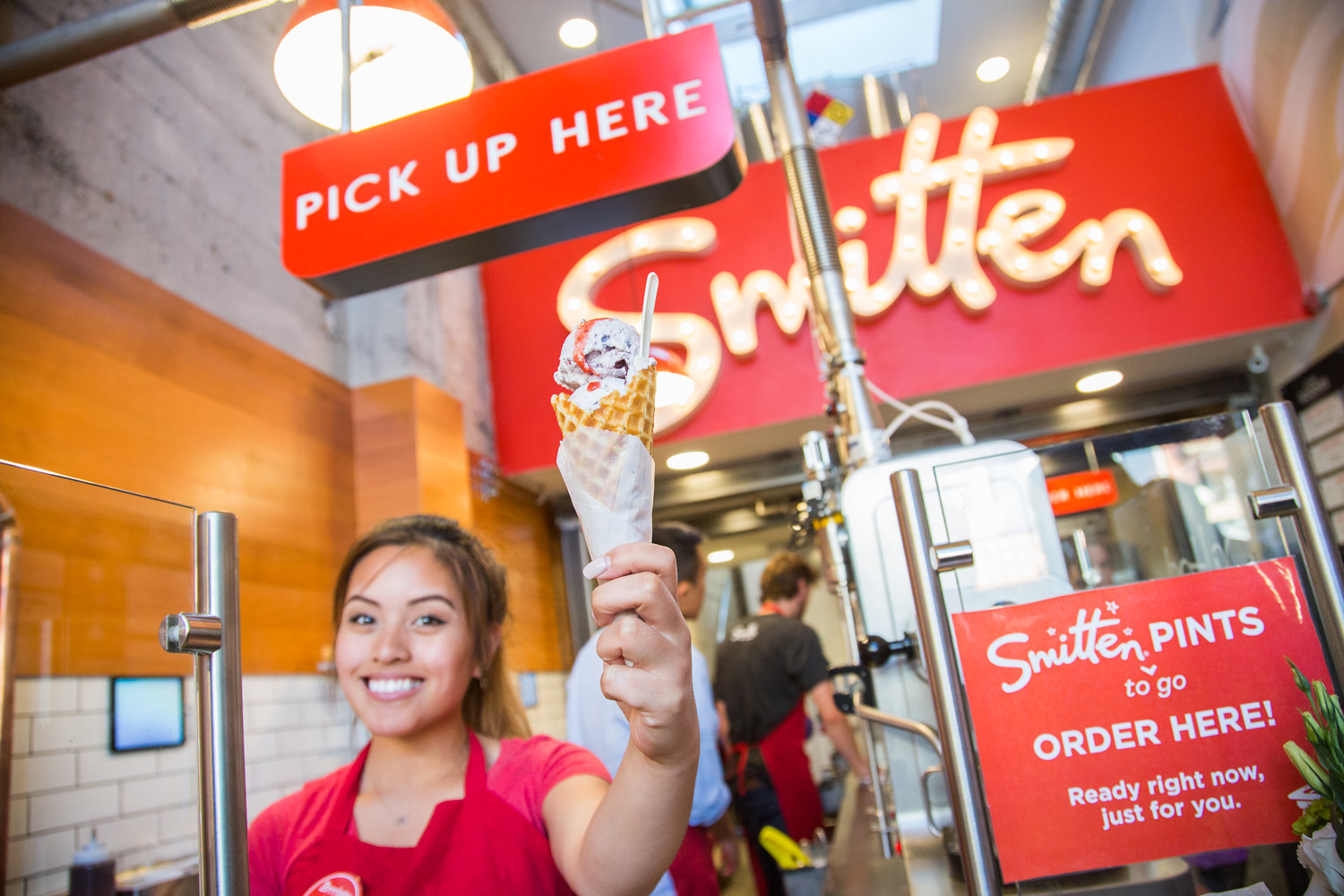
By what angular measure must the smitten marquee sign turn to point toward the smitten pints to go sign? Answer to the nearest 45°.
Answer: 0° — it already faces it

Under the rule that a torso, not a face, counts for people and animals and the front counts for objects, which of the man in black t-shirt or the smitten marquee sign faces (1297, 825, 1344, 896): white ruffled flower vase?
the smitten marquee sign

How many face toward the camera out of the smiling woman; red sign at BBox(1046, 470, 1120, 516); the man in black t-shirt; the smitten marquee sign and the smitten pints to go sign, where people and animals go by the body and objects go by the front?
4

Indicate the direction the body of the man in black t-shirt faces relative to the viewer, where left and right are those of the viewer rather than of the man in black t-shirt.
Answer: facing away from the viewer and to the right of the viewer

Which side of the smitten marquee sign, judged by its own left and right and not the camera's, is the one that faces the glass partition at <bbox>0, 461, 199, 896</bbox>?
front

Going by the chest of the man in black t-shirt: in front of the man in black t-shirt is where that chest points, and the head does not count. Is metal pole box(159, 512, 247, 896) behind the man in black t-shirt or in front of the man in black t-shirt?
behind

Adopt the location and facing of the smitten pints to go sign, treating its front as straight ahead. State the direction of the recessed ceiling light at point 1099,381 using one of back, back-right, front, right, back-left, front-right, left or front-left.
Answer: back

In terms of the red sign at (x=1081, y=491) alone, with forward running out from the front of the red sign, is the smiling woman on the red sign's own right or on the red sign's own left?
on the red sign's own right
